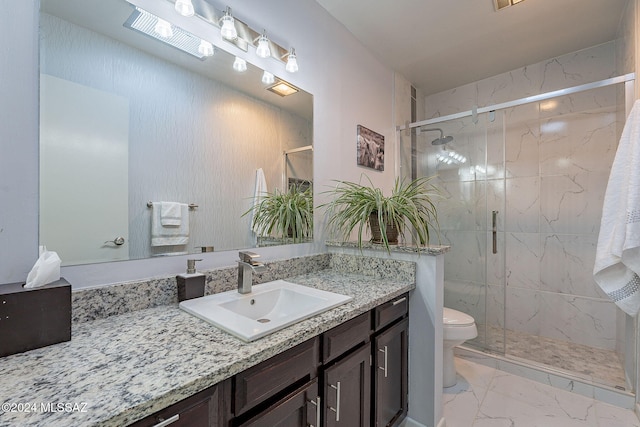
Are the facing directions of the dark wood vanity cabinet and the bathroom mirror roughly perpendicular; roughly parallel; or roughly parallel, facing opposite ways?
roughly parallel

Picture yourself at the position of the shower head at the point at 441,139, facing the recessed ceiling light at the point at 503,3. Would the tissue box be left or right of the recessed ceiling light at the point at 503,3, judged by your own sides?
right

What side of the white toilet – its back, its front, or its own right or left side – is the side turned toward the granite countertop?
right

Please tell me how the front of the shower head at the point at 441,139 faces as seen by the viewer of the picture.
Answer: facing to the right of the viewer

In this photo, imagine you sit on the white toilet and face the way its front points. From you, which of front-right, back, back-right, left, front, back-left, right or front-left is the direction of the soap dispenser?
back-right

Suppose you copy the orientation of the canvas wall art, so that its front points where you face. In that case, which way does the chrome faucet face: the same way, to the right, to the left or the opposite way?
the same way

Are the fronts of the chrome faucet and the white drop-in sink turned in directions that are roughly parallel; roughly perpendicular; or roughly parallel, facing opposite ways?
roughly parallel

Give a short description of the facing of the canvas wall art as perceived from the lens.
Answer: facing the viewer and to the right of the viewer

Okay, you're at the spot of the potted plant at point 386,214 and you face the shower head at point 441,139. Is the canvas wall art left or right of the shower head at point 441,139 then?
left

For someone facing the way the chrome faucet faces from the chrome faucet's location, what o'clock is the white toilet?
The white toilet is roughly at 10 o'clock from the chrome faucet.

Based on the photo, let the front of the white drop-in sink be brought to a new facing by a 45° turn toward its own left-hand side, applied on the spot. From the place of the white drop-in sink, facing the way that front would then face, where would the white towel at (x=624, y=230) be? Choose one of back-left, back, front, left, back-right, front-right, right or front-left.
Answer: front

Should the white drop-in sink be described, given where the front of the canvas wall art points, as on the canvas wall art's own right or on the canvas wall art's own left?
on the canvas wall art's own right

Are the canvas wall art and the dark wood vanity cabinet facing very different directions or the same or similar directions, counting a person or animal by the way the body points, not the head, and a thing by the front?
same or similar directions
